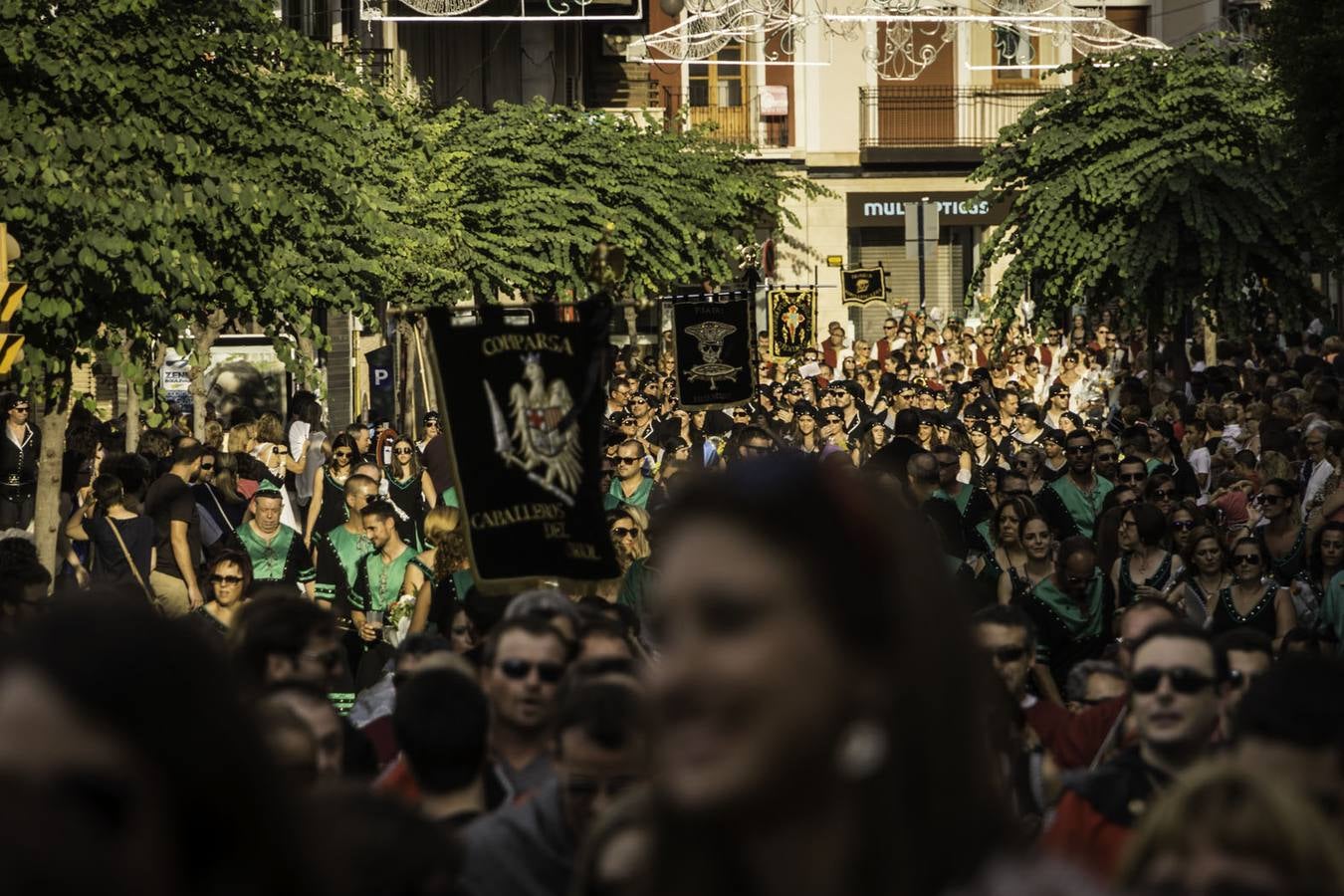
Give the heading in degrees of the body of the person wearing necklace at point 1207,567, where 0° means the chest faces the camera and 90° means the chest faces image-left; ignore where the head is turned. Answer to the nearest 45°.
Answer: approximately 0°

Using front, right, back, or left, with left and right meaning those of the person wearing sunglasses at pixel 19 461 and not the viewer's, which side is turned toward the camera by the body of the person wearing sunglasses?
front

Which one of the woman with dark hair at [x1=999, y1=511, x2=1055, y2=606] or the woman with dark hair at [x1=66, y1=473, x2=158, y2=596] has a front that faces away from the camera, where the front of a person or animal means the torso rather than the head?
the woman with dark hair at [x1=66, y1=473, x2=158, y2=596]

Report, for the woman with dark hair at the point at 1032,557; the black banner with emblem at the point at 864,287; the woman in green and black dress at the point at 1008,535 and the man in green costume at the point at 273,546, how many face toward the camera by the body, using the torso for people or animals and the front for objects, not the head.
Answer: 4

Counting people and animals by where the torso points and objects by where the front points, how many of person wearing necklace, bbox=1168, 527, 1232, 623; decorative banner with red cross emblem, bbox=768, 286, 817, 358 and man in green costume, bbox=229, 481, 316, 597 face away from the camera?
0

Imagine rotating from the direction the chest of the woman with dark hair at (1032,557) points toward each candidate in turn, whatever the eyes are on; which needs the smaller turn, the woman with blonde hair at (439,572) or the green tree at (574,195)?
the woman with blonde hair

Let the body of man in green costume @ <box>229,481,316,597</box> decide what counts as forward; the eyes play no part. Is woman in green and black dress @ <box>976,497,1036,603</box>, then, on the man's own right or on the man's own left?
on the man's own left

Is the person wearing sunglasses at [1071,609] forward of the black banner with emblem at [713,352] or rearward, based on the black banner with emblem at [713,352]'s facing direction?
forward

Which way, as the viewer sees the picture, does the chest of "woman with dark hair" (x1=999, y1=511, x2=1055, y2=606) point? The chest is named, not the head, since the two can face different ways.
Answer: toward the camera

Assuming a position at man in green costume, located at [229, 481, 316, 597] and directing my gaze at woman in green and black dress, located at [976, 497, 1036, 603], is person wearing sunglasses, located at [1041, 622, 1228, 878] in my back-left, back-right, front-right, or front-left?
front-right

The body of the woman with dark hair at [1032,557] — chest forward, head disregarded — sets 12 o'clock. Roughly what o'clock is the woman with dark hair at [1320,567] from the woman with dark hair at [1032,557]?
the woman with dark hair at [1320,567] is roughly at 9 o'clock from the woman with dark hair at [1032,557].

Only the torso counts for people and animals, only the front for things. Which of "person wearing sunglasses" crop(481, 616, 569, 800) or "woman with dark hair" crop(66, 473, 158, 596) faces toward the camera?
the person wearing sunglasses

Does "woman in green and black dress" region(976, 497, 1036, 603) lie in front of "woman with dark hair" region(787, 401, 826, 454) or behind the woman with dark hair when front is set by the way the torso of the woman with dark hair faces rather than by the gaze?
in front

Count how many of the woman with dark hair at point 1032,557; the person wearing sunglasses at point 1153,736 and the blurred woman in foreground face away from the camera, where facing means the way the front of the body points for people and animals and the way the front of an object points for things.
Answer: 0

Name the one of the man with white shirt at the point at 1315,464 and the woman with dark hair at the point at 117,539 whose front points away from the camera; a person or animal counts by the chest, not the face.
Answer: the woman with dark hair

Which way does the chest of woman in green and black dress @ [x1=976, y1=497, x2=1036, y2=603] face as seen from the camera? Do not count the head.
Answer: toward the camera

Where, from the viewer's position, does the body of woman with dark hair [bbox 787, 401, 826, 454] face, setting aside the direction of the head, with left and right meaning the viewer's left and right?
facing the viewer

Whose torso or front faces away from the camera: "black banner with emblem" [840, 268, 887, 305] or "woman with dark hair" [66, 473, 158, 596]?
the woman with dark hair

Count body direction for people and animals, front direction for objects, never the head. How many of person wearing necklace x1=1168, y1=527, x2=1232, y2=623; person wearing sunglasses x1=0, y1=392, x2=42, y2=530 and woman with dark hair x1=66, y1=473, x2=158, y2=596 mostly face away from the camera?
1
